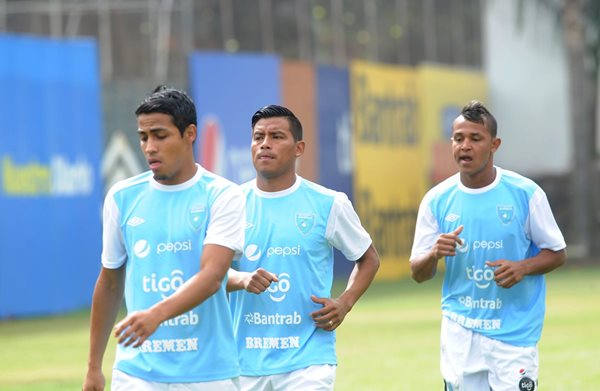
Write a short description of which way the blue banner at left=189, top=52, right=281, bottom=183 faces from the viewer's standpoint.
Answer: facing the viewer

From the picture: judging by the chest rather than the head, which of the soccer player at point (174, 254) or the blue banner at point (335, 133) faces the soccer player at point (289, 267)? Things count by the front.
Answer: the blue banner

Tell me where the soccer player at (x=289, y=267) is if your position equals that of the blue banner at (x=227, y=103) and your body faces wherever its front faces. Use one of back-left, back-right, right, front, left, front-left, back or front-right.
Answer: front

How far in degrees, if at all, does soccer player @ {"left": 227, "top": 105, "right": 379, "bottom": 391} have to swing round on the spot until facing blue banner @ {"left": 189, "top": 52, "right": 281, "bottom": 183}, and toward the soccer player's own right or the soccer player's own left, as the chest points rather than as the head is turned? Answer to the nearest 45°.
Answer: approximately 135° to the soccer player's own right

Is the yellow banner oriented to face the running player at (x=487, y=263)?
yes

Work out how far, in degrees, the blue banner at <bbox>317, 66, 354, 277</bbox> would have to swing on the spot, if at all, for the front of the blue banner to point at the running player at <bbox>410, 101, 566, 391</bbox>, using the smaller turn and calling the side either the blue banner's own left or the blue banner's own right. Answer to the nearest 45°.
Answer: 0° — it already faces them

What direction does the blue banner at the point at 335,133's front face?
toward the camera

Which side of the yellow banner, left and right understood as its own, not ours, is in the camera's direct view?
front

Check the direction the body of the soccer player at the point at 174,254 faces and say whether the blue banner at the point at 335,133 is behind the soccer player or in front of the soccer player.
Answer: behind

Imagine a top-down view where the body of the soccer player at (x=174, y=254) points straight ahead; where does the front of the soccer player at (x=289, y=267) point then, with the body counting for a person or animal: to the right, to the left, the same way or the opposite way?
the same way

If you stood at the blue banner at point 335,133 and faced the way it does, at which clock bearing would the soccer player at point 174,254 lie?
The soccer player is roughly at 12 o'clock from the blue banner.

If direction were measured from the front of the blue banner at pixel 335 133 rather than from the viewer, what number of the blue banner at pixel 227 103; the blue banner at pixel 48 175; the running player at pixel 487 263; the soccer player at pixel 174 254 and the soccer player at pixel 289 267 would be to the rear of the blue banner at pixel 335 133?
0

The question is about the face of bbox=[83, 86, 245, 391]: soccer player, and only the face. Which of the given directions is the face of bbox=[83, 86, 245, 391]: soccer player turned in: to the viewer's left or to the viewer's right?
to the viewer's left

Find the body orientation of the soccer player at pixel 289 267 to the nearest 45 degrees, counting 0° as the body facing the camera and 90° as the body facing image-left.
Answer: approximately 45°
